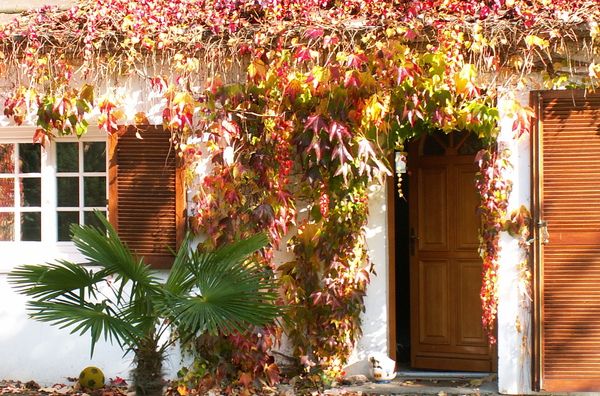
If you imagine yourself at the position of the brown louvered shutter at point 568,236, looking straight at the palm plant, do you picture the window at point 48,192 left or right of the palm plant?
right

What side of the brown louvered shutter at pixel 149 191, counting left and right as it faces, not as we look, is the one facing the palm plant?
front

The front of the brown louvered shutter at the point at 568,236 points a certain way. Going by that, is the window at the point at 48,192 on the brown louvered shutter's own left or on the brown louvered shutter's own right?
on the brown louvered shutter's own right

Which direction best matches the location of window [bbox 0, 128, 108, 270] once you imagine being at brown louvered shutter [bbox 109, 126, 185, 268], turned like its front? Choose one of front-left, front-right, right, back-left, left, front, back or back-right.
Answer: back-right

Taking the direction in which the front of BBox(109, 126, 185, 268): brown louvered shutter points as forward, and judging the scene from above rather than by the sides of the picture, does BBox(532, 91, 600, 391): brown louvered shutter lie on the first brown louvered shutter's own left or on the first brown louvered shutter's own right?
on the first brown louvered shutter's own left

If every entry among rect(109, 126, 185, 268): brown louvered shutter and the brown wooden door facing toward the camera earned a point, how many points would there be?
2

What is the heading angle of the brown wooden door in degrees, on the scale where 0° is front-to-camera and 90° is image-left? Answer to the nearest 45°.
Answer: approximately 0°

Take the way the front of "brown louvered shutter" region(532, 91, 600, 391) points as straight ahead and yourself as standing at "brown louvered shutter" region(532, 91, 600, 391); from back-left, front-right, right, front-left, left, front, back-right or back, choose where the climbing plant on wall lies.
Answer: right

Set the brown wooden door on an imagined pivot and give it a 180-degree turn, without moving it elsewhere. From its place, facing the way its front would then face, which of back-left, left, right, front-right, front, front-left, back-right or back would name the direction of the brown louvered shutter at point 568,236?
back-right

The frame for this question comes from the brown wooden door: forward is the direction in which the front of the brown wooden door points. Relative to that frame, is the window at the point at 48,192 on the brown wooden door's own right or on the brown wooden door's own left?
on the brown wooden door's own right

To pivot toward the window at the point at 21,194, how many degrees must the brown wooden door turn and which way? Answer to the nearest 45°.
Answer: approximately 90° to its right
